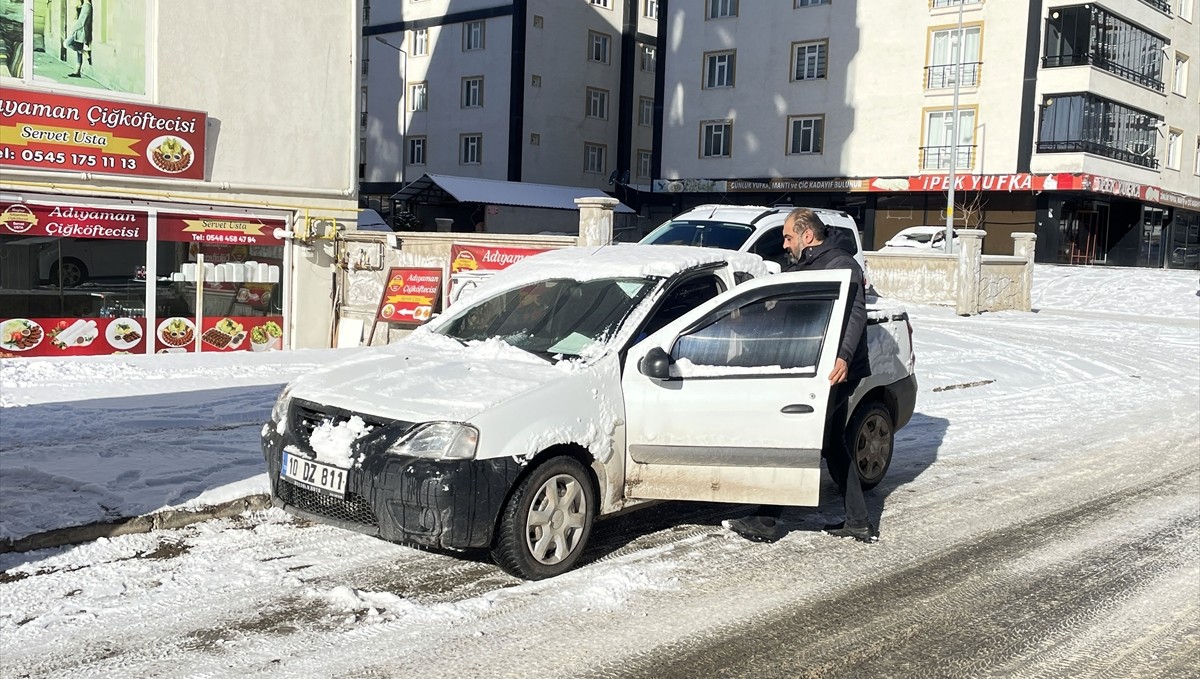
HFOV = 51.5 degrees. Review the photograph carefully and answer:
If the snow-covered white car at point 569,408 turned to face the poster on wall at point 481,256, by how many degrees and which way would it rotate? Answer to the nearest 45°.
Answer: approximately 135° to its right

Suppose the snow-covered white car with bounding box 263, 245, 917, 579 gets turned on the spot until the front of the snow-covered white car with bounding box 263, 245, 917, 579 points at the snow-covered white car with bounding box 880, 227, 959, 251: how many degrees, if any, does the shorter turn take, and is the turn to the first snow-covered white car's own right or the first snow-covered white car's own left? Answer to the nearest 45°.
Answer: approximately 135° to the first snow-covered white car's own right

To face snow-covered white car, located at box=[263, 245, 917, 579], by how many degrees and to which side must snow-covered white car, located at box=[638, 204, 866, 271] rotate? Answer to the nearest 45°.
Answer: approximately 45° to its left

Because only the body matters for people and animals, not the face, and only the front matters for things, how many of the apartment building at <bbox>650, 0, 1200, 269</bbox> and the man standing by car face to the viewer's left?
1

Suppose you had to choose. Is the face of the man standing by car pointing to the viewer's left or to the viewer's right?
to the viewer's left

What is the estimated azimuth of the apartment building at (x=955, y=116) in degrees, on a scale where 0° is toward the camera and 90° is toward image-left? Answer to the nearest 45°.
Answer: approximately 315°

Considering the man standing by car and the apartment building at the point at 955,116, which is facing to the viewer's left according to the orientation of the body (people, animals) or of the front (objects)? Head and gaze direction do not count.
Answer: the man standing by car

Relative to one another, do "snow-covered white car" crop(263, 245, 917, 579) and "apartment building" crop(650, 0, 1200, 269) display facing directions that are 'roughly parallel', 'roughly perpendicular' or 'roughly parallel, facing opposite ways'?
roughly perpendicular

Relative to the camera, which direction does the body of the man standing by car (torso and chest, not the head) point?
to the viewer's left

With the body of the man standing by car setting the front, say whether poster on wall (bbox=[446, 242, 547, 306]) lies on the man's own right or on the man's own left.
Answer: on the man's own right

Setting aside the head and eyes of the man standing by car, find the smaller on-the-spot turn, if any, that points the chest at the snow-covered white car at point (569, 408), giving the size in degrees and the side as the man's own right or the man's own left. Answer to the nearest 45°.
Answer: approximately 45° to the man's own left

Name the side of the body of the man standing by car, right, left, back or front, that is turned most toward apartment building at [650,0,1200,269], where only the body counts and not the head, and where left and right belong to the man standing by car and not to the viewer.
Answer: right
